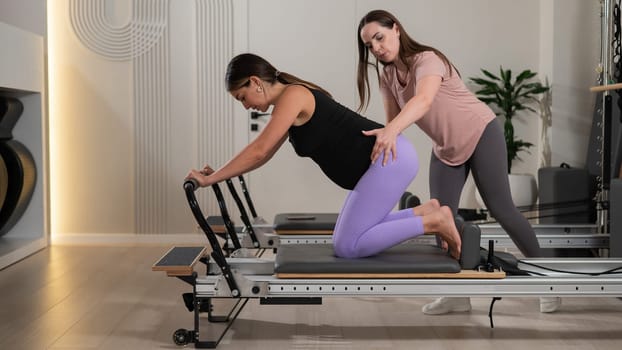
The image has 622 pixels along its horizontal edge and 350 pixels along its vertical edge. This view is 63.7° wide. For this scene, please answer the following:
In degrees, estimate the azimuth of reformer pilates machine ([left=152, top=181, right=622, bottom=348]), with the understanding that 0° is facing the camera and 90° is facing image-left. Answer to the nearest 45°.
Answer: approximately 90°

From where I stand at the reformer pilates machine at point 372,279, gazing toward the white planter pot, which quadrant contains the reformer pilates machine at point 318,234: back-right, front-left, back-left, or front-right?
front-left

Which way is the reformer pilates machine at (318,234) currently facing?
to the viewer's left

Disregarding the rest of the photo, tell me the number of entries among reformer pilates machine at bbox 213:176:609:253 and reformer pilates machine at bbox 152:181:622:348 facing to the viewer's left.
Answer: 2
